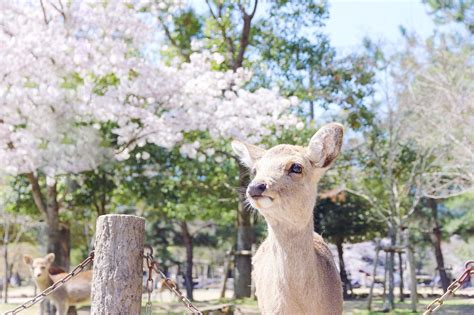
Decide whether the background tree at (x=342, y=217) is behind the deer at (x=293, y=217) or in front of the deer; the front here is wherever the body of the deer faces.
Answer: behind

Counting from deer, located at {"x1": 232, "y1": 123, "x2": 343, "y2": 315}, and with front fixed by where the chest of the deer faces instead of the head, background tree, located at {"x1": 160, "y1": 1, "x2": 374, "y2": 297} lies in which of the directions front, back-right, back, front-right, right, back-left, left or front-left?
back-right

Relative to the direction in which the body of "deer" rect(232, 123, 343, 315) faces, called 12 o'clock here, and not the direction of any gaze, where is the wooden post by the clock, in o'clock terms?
The wooden post is roughly at 2 o'clock from the deer.

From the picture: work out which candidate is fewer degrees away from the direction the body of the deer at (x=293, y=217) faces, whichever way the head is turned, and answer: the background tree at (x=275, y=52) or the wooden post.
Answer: the wooden post

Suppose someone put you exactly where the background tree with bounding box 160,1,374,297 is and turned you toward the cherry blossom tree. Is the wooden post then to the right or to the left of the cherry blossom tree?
left

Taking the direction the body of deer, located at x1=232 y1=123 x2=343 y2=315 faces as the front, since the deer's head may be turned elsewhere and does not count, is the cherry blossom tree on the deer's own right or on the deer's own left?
on the deer's own right

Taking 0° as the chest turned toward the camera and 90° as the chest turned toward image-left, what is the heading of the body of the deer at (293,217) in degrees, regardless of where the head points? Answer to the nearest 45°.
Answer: approximately 45°

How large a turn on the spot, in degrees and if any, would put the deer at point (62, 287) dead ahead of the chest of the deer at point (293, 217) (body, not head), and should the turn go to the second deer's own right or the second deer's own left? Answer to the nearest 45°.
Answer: approximately 90° to the second deer's own right
